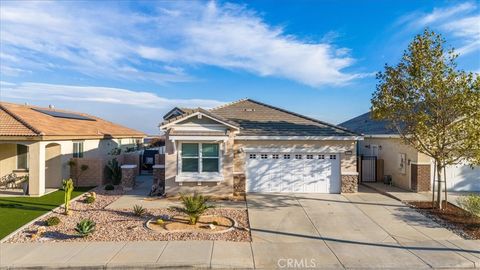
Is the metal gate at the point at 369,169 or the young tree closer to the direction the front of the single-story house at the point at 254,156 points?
the young tree

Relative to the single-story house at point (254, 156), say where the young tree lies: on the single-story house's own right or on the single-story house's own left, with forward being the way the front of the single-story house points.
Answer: on the single-story house's own left

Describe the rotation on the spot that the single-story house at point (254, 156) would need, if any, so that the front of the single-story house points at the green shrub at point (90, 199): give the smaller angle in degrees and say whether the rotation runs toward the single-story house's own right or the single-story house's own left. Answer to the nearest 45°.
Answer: approximately 90° to the single-story house's own right

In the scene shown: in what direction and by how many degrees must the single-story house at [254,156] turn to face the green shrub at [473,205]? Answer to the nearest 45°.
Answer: approximately 45° to its left

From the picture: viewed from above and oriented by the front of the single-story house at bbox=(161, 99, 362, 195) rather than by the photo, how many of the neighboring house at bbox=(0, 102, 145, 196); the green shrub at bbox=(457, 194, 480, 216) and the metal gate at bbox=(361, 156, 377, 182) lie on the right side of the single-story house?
1

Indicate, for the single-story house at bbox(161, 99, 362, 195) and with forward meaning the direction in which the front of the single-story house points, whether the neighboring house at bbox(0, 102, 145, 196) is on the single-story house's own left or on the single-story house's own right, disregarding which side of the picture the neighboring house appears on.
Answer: on the single-story house's own right

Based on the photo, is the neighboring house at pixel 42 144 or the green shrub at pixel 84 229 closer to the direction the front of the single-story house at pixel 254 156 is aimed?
the green shrub

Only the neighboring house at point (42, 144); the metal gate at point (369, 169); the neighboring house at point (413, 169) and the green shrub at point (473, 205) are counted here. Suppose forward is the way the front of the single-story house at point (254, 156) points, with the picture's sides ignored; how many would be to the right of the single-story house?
1

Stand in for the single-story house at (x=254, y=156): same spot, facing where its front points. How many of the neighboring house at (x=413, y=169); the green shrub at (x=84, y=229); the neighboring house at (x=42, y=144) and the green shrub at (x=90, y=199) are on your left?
1

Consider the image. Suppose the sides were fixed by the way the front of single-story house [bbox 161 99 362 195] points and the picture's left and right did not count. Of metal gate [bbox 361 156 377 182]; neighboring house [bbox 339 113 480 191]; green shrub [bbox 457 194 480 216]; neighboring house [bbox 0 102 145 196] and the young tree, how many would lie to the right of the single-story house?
1

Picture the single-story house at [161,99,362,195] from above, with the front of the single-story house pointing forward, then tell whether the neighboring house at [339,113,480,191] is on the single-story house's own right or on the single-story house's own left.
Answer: on the single-story house's own left

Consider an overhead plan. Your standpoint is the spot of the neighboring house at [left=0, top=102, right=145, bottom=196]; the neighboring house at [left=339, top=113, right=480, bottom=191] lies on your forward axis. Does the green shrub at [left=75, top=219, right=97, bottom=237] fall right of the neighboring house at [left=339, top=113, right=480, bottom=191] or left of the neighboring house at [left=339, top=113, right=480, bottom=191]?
right

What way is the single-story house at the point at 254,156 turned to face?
toward the camera

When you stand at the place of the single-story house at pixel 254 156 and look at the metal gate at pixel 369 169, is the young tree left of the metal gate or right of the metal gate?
right

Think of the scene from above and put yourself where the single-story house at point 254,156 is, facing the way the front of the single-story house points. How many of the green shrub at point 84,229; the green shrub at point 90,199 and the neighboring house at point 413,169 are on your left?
1

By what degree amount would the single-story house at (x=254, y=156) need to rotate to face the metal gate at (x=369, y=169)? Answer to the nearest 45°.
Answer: approximately 135° to its left

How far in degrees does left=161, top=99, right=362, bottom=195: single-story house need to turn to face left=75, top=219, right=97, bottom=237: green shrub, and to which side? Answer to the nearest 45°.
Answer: approximately 45° to its right

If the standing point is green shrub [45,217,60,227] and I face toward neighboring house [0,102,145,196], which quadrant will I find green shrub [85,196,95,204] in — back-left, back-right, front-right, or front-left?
front-right

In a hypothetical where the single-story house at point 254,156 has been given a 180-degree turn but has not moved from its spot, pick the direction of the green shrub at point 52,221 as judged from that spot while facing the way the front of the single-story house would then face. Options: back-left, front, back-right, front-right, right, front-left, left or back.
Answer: back-left
